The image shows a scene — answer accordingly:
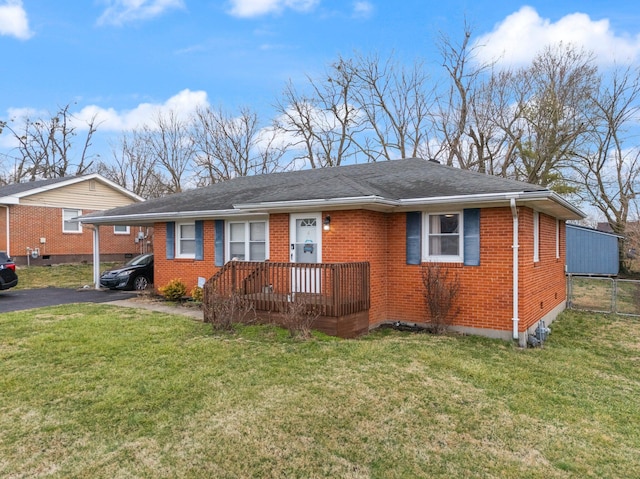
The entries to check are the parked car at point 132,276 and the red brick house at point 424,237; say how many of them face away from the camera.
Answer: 0

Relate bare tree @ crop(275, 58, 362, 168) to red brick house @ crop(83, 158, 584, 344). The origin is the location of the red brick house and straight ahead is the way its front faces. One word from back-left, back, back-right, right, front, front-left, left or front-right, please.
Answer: back-right

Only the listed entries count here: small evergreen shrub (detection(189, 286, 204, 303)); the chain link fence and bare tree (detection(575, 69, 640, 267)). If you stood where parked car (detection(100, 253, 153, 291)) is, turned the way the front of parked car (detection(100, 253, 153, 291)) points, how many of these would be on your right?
0

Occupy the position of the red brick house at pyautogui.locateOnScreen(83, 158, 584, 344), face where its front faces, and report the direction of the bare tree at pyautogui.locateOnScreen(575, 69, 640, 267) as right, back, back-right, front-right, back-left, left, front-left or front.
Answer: back

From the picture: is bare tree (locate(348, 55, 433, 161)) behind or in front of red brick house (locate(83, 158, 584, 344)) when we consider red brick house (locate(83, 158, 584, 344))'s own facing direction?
behind

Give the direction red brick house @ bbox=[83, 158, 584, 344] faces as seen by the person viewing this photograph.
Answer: facing the viewer and to the left of the viewer

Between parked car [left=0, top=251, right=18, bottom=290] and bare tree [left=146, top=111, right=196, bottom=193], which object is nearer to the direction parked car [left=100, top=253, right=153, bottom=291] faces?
the parked car

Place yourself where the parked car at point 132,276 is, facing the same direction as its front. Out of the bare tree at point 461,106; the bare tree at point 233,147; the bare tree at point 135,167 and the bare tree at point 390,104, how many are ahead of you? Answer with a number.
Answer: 0

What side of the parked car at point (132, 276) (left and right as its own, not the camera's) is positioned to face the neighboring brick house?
right

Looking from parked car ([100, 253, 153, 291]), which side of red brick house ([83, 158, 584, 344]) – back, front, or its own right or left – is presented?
right

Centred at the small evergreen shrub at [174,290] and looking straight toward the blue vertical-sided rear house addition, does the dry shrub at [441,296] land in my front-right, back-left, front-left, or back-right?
front-right

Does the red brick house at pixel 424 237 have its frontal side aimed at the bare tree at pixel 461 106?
no

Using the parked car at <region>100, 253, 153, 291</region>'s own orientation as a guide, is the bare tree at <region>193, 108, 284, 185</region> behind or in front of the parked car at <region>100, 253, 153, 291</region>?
behind

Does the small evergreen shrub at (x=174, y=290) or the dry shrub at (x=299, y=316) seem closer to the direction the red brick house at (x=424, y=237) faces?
the dry shrub

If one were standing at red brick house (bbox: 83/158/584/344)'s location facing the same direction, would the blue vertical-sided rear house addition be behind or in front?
behind

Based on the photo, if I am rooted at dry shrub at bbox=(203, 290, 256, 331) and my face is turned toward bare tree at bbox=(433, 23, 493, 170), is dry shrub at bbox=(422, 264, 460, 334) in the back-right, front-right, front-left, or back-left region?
front-right
